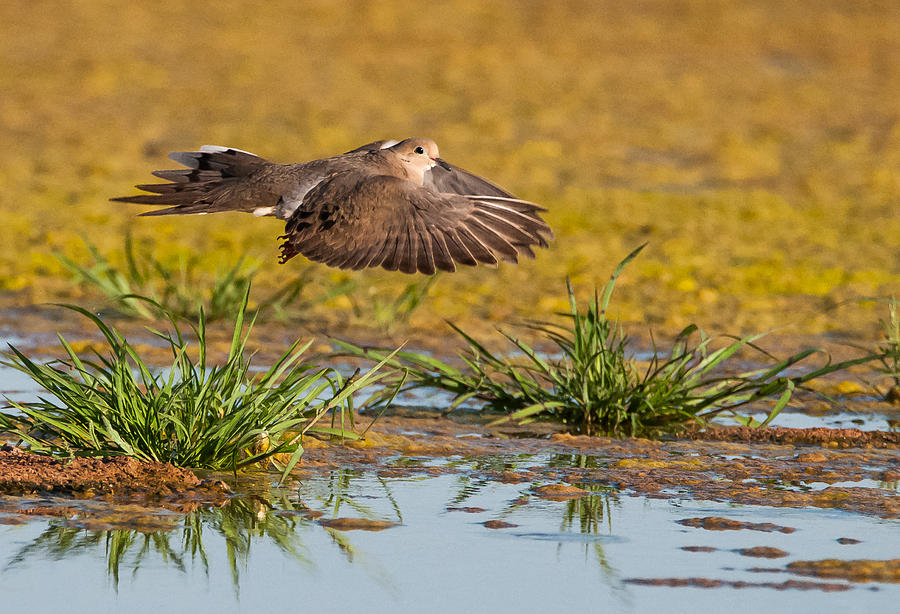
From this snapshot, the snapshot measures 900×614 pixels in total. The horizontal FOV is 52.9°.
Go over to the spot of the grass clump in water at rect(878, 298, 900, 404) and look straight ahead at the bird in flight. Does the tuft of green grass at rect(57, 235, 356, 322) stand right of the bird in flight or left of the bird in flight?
right

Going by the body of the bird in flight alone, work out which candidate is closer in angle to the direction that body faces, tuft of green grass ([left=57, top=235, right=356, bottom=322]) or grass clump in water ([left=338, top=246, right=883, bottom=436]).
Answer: the grass clump in water

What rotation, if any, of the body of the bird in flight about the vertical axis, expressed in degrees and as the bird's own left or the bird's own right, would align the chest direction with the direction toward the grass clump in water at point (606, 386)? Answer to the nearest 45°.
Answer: approximately 45° to the bird's own left

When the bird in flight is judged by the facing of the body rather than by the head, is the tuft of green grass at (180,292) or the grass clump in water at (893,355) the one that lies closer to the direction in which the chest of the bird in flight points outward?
the grass clump in water

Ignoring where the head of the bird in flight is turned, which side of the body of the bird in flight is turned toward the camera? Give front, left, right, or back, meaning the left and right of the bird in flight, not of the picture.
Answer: right

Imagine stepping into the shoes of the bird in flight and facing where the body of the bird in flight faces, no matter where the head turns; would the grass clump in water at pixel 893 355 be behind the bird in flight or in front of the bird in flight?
in front

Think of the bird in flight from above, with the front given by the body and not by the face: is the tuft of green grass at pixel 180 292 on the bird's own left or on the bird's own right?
on the bird's own left

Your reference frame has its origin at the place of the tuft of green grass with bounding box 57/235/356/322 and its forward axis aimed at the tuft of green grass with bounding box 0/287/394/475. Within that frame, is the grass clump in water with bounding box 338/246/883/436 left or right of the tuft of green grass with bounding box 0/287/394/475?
left
